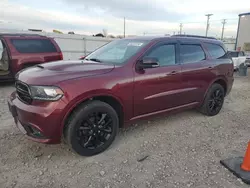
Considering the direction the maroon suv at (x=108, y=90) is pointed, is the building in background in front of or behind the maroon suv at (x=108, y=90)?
behind

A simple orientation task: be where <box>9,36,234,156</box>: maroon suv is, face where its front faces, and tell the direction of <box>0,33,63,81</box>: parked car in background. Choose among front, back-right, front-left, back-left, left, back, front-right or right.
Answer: right

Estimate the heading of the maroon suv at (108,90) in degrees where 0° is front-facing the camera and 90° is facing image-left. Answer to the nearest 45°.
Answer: approximately 45°

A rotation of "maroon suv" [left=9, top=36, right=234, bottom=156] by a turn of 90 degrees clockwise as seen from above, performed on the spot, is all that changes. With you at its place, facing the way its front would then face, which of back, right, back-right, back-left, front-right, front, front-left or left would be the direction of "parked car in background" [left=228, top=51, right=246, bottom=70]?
right
